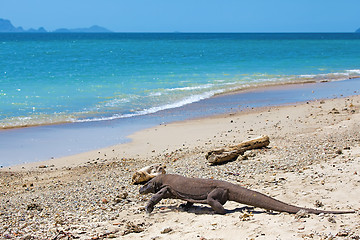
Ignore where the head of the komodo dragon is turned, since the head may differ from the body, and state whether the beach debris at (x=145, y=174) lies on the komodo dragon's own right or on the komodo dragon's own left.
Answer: on the komodo dragon's own right

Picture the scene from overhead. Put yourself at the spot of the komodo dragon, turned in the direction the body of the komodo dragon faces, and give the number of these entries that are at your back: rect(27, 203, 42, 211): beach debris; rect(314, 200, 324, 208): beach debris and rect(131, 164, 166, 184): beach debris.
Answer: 1

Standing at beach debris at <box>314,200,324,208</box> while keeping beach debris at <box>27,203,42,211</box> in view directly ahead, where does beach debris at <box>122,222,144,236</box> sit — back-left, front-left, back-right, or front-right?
front-left

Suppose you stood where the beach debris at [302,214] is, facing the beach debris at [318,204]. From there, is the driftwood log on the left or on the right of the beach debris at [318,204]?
left

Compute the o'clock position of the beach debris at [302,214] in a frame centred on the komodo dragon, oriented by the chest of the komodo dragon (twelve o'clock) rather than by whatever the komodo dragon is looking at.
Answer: The beach debris is roughly at 7 o'clock from the komodo dragon.

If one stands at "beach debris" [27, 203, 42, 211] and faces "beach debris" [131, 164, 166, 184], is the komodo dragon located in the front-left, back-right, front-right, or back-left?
front-right

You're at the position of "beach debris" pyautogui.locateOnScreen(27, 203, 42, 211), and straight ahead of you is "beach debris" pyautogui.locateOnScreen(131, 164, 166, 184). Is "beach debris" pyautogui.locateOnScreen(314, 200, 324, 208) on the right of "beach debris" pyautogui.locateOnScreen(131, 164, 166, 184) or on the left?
right

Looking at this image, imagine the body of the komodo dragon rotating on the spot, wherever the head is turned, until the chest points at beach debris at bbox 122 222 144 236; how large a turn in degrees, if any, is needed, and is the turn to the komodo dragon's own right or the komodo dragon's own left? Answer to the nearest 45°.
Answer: approximately 45° to the komodo dragon's own left

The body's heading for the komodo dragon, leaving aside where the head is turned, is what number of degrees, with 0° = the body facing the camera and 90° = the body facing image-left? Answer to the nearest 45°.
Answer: approximately 90°

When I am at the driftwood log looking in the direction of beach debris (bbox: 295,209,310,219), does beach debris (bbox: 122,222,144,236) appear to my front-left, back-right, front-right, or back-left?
front-right

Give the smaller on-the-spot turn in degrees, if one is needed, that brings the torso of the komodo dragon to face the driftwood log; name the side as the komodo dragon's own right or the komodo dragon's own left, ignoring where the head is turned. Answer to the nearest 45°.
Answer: approximately 90° to the komodo dragon's own right

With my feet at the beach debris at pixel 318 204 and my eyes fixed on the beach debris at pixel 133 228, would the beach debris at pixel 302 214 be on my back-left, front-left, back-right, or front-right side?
front-left

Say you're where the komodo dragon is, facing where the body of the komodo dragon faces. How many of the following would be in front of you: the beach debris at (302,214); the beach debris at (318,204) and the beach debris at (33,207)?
1

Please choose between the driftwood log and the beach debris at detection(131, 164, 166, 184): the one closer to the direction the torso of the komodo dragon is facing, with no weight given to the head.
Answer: the beach debris

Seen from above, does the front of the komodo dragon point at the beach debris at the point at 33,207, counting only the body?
yes

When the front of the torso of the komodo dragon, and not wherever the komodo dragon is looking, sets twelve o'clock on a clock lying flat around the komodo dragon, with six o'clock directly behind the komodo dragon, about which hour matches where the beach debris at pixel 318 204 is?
The beach debris is roughly at 6 o'clock from the komodo dragon.
